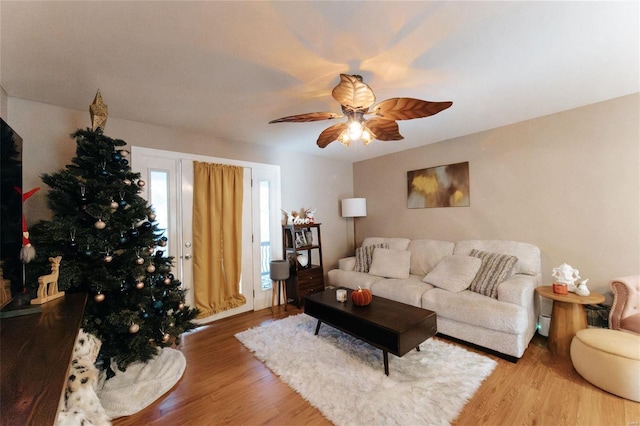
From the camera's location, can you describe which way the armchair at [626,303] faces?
facing the viewer and to the left of the viewer

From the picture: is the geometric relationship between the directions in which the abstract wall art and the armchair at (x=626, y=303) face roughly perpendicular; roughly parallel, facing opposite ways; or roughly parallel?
roughly parallel

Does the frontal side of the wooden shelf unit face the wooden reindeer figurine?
no

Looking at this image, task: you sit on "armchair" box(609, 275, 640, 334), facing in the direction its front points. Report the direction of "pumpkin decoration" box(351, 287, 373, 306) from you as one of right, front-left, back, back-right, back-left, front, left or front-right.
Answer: front

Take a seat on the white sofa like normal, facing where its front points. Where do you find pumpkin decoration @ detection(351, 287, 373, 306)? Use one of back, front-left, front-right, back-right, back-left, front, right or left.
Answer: front

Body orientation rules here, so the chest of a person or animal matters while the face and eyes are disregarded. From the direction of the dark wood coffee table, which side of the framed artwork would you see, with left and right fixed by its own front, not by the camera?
front

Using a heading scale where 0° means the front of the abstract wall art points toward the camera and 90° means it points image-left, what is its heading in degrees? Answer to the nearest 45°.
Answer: approximately 45°

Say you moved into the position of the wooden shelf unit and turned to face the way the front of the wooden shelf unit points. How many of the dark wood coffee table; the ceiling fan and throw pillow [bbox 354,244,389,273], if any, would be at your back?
0

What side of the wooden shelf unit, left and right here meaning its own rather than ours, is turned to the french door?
right

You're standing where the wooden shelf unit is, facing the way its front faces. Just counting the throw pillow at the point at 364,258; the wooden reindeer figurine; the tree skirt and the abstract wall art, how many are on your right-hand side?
2

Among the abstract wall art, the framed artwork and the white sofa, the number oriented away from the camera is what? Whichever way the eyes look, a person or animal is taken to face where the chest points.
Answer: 0

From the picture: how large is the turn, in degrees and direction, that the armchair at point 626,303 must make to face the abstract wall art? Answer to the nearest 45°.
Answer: approximately 45° to its right

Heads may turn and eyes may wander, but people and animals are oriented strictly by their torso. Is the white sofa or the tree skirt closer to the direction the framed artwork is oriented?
the white sofa

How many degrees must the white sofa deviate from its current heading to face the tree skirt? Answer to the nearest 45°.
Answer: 0° — it already faces it

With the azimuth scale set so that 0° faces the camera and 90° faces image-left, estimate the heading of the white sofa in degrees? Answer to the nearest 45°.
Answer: approximately 45°

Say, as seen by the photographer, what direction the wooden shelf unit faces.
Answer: facing the viewer and to the right of the viewer

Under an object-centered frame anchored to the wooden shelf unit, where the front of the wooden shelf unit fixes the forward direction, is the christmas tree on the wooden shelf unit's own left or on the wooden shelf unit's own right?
on the wooden shelf unit's own right

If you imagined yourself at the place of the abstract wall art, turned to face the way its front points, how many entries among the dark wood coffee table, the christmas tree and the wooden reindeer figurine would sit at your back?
0

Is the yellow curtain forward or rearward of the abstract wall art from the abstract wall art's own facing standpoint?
forward

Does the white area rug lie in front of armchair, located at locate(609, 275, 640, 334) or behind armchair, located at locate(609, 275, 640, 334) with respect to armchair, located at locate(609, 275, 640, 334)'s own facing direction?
in front
